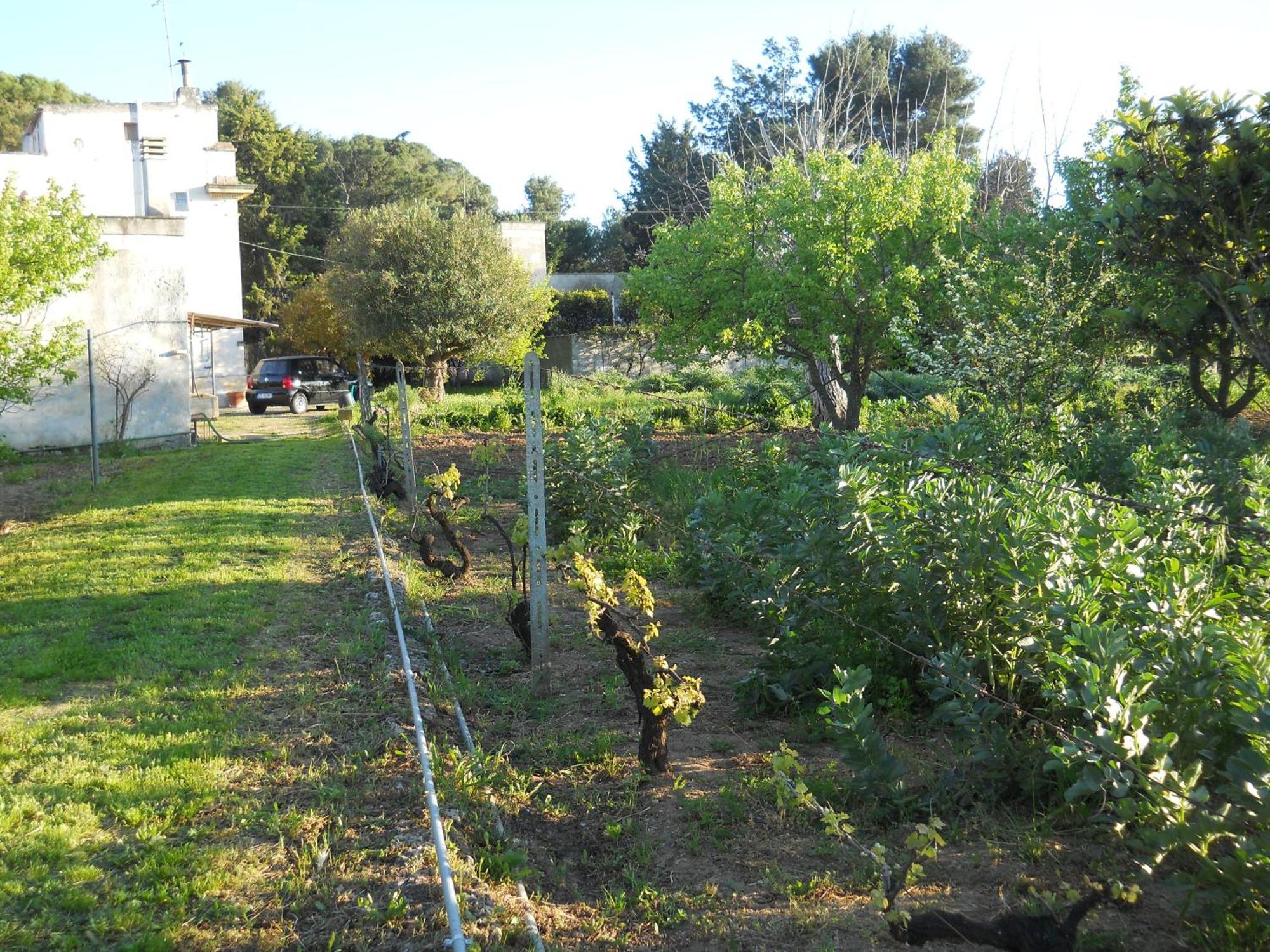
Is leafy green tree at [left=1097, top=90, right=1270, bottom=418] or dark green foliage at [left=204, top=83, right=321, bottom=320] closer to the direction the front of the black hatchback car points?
the dark green foliage

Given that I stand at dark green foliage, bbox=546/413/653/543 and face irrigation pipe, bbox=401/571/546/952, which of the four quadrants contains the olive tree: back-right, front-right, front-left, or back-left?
back-right

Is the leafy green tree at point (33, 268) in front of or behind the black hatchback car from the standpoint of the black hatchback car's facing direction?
behind

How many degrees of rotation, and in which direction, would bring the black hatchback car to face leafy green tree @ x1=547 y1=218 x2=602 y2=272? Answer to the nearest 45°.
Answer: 0° — it already faces it

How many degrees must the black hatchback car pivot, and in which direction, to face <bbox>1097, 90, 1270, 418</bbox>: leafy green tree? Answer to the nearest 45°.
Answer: approximately 135° to its right

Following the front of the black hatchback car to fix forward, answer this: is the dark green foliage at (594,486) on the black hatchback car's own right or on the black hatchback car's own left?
on the black hatchback car's own right

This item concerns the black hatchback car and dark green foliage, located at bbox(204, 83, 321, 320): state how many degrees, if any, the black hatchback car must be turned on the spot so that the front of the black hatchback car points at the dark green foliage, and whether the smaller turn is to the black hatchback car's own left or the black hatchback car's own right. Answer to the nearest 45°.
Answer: approximately 45° to the black hatchback car's own left

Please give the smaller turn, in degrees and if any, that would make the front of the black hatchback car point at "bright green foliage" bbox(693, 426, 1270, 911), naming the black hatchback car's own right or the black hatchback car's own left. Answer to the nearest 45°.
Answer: approximately 135° to the black hatchback car's own right

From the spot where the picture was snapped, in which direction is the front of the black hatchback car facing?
facing away from the viewer and to the right of the viewer

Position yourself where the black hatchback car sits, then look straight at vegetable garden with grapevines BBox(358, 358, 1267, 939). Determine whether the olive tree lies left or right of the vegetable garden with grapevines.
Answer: left

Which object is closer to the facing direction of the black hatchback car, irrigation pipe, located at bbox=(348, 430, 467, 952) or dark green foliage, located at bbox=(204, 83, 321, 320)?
the dark green foliage

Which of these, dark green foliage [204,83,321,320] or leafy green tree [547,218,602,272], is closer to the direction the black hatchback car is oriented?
the leafy green tree
